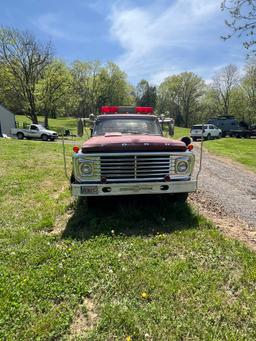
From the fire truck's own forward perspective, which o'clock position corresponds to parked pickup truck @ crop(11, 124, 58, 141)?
The parked pickup truck is roughly at 5 o'clock from the fire truck.

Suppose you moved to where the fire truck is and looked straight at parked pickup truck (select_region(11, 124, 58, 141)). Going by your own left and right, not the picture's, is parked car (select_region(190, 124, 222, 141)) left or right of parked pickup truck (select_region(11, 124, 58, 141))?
right

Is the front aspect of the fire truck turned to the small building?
no

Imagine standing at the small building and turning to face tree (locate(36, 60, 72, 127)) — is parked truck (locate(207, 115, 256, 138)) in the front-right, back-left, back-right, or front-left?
front-right

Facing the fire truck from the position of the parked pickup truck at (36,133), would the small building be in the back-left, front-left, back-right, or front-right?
back-right

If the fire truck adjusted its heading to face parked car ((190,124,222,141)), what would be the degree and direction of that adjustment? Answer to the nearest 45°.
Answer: approximately 180°

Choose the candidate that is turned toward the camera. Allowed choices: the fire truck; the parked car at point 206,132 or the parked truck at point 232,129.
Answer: the fire truck

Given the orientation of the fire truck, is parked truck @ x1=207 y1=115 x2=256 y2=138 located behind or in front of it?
behind

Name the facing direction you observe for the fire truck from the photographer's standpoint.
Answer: facing the viewer

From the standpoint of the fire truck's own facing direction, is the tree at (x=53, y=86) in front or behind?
behind
